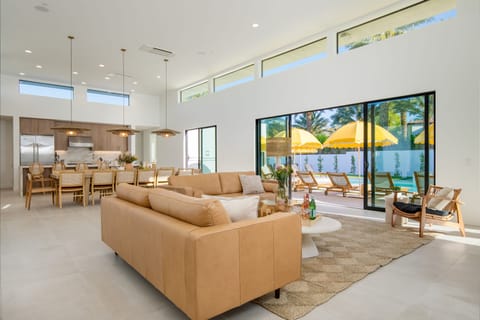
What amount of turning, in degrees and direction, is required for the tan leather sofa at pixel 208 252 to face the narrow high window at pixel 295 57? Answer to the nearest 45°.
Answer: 0° — it already faces it

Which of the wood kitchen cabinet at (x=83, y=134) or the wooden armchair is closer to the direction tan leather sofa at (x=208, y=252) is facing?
the wooden armchair

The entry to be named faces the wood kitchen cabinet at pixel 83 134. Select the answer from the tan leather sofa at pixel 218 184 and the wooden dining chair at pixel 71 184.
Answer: the wooden dining chair

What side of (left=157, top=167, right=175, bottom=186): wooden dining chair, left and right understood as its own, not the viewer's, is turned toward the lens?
back

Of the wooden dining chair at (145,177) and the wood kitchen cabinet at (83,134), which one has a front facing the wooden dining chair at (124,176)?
the wood kitchen cabinet

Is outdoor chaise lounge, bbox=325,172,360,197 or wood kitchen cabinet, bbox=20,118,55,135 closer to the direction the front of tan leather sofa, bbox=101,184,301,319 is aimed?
the outdoor chaise lounge

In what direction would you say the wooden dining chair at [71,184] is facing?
away from the camera

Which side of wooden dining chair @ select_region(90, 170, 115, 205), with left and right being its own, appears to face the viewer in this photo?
back

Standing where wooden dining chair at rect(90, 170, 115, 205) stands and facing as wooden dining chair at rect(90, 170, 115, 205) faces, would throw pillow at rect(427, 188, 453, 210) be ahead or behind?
behind

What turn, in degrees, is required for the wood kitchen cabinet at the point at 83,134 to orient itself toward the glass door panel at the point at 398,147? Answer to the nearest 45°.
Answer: approximately 45° to its left

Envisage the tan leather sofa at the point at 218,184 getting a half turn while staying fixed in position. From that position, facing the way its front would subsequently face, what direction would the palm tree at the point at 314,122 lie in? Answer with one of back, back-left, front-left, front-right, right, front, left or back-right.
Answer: front-right

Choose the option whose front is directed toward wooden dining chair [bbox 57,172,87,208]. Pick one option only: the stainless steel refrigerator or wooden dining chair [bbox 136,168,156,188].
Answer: the stainless steel refrigerator

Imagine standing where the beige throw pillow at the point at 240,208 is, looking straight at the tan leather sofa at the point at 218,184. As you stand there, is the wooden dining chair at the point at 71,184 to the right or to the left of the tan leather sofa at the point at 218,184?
left
